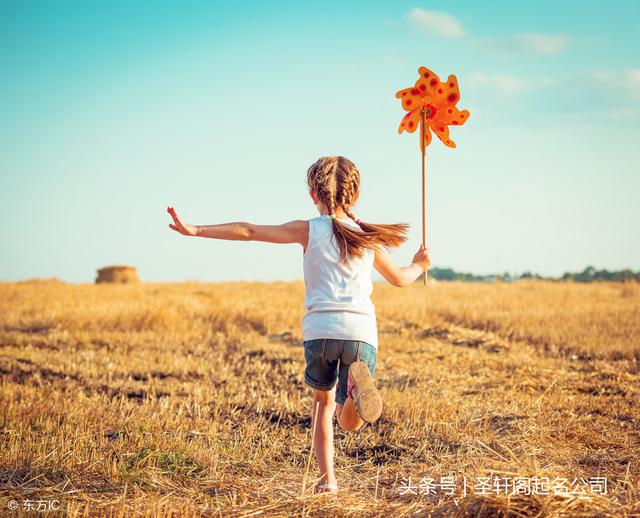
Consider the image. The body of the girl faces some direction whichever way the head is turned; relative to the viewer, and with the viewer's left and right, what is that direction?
facing away from the viewer

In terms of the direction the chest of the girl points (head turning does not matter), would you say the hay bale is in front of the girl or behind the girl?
in front

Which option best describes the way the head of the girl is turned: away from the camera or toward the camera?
away from the camera
